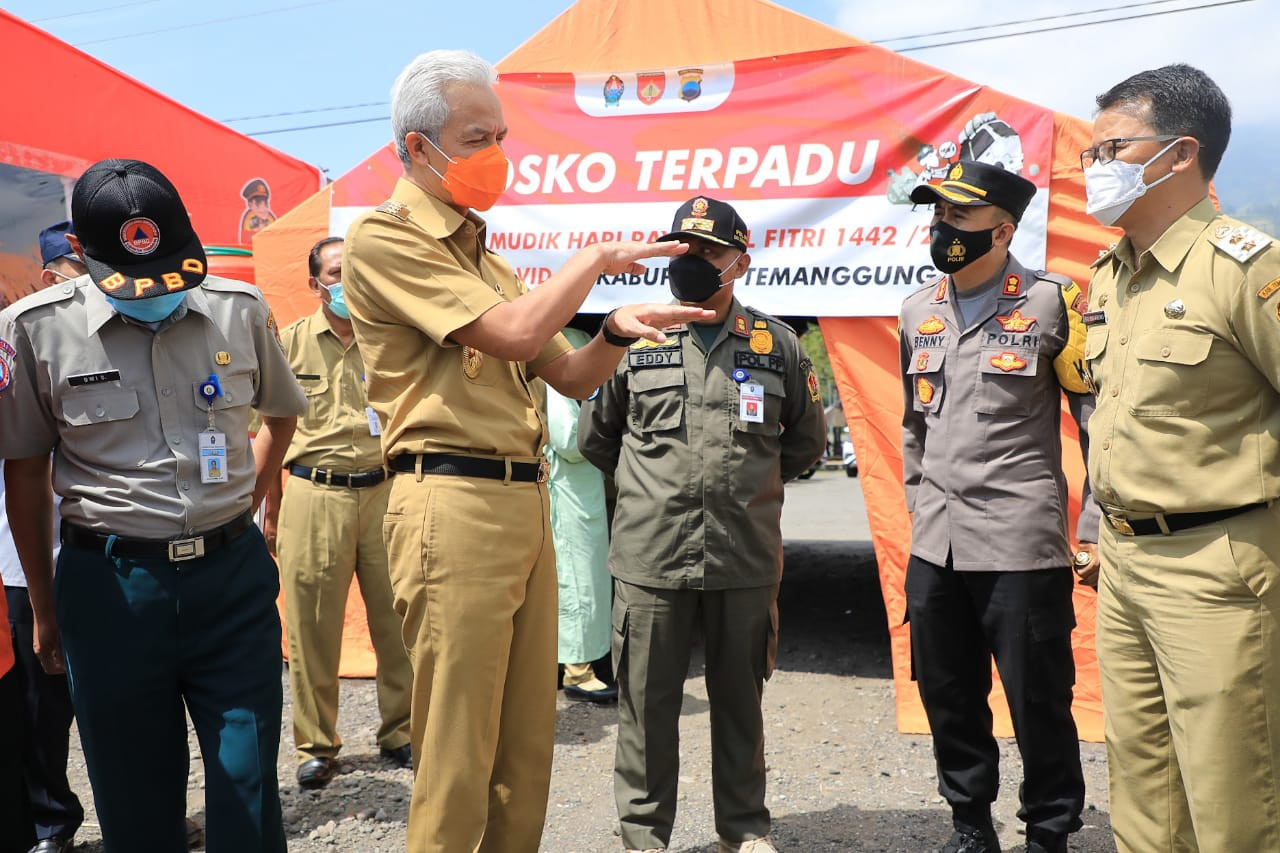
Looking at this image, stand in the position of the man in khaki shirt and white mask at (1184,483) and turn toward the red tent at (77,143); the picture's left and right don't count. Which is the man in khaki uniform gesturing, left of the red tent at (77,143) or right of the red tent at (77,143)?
left

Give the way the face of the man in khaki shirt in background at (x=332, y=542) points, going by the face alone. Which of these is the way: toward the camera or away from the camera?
toward the camera

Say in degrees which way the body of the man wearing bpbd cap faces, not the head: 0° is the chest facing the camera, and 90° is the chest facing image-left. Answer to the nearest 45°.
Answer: approximately 0°

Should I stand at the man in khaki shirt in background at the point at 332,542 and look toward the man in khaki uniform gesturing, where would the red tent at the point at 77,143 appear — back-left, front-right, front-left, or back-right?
back-right

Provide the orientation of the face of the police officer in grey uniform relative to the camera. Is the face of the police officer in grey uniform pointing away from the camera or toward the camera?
toward the camera

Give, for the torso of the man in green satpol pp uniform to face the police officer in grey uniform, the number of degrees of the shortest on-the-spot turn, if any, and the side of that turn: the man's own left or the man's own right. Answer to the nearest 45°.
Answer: approximately 90° to the man's own left

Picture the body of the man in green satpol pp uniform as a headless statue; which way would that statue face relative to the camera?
toward the camera

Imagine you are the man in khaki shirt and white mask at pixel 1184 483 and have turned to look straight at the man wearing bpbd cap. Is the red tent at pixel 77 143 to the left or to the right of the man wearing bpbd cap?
right

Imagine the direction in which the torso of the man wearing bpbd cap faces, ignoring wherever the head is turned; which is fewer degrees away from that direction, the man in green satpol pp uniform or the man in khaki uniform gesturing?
the man in khaki uniform gesturing

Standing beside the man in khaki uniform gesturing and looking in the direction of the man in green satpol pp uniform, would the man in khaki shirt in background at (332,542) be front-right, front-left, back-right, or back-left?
front-left

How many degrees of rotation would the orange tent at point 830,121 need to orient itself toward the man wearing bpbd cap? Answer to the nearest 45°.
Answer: approximately 45° to its right

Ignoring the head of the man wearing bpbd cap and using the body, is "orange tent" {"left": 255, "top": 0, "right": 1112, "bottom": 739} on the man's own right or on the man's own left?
on the man's own left

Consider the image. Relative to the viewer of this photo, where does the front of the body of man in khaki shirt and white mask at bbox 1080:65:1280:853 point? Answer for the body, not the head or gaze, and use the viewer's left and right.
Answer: facing the viewer and to the left of the viewer

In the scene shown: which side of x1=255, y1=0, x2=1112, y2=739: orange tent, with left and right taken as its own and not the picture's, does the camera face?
front

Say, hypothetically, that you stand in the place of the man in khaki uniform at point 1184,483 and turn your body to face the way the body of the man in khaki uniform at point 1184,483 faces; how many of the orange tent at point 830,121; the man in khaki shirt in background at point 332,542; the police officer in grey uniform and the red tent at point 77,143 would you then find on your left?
0
